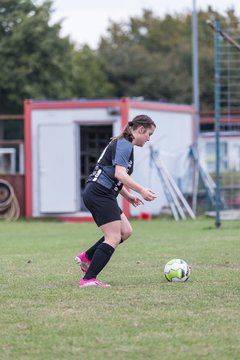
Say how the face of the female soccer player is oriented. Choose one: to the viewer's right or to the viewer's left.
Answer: to the viewer's right

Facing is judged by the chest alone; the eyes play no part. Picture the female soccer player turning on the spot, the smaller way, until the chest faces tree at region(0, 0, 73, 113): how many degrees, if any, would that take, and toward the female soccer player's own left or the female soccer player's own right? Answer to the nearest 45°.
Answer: approximately 90° to the female soccer player's own left

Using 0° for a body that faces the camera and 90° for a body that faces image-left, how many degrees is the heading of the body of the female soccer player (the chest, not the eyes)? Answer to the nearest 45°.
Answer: approximately 270°
